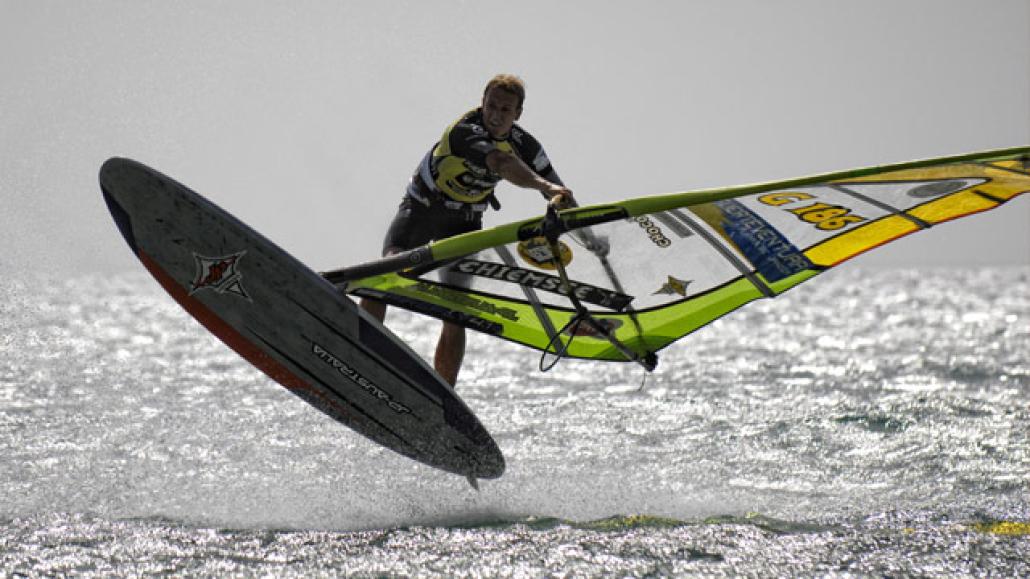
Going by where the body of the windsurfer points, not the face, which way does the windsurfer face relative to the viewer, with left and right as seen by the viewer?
facing the viewer and to the right of the viewer
